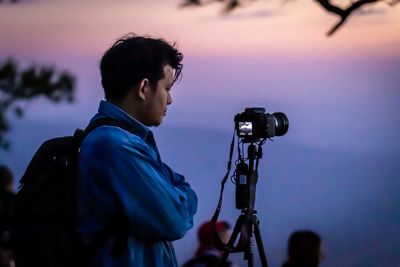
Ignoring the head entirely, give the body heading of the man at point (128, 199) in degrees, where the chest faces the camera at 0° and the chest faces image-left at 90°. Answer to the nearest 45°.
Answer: approximately 270°

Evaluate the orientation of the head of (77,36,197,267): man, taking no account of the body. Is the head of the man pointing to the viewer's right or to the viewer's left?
to the viewer's right

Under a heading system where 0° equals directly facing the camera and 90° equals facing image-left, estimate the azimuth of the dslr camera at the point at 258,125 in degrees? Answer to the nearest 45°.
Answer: approximately 225°

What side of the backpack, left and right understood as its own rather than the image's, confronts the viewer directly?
left
